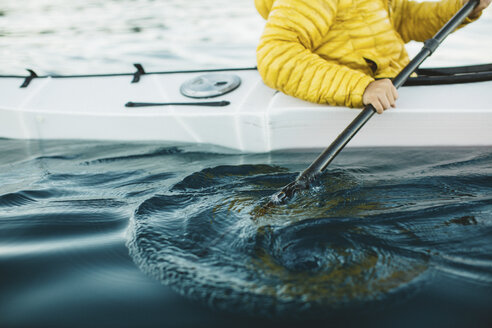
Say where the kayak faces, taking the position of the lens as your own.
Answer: facing to the right of the viewer
